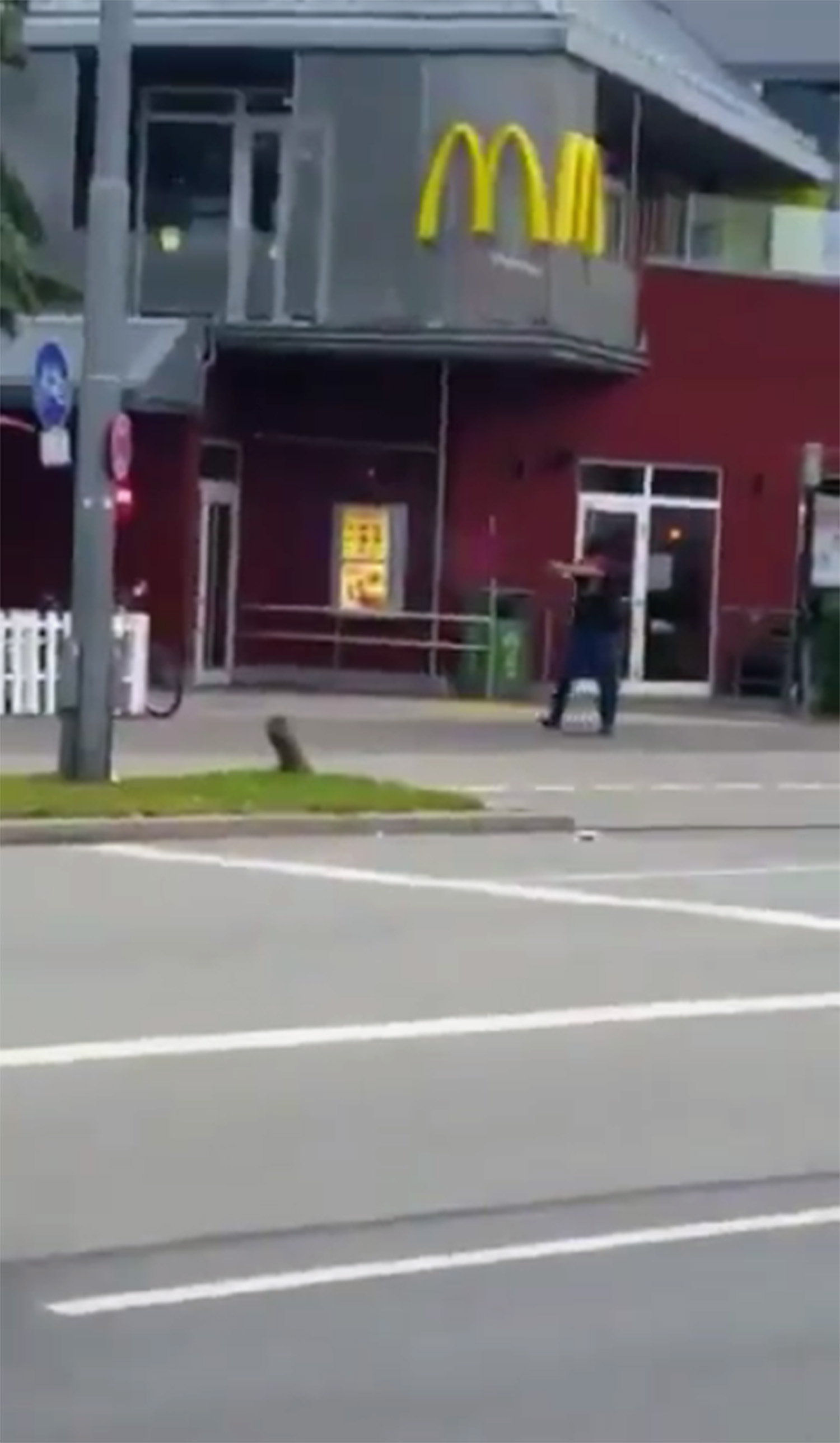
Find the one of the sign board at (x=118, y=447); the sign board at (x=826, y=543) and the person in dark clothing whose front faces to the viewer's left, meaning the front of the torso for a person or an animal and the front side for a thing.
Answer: the person in dark clothing

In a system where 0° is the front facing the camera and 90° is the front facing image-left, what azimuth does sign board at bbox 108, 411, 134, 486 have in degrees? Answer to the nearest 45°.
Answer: approximately 0°

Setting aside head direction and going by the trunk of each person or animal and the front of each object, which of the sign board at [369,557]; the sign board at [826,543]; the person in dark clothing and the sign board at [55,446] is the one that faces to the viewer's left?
the person in dark clothing

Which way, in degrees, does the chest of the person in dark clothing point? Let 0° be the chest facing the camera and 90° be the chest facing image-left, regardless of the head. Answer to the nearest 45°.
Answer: approximately 90°

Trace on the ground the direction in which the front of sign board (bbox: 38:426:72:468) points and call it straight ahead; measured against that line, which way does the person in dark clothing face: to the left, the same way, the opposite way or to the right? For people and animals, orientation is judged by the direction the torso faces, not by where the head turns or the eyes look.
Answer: to the right

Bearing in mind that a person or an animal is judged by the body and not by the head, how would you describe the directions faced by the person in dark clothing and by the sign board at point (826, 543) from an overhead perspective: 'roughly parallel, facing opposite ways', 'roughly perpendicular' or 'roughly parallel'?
roughly perpendicular

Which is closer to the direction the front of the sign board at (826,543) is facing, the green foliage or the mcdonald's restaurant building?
the green foliage
